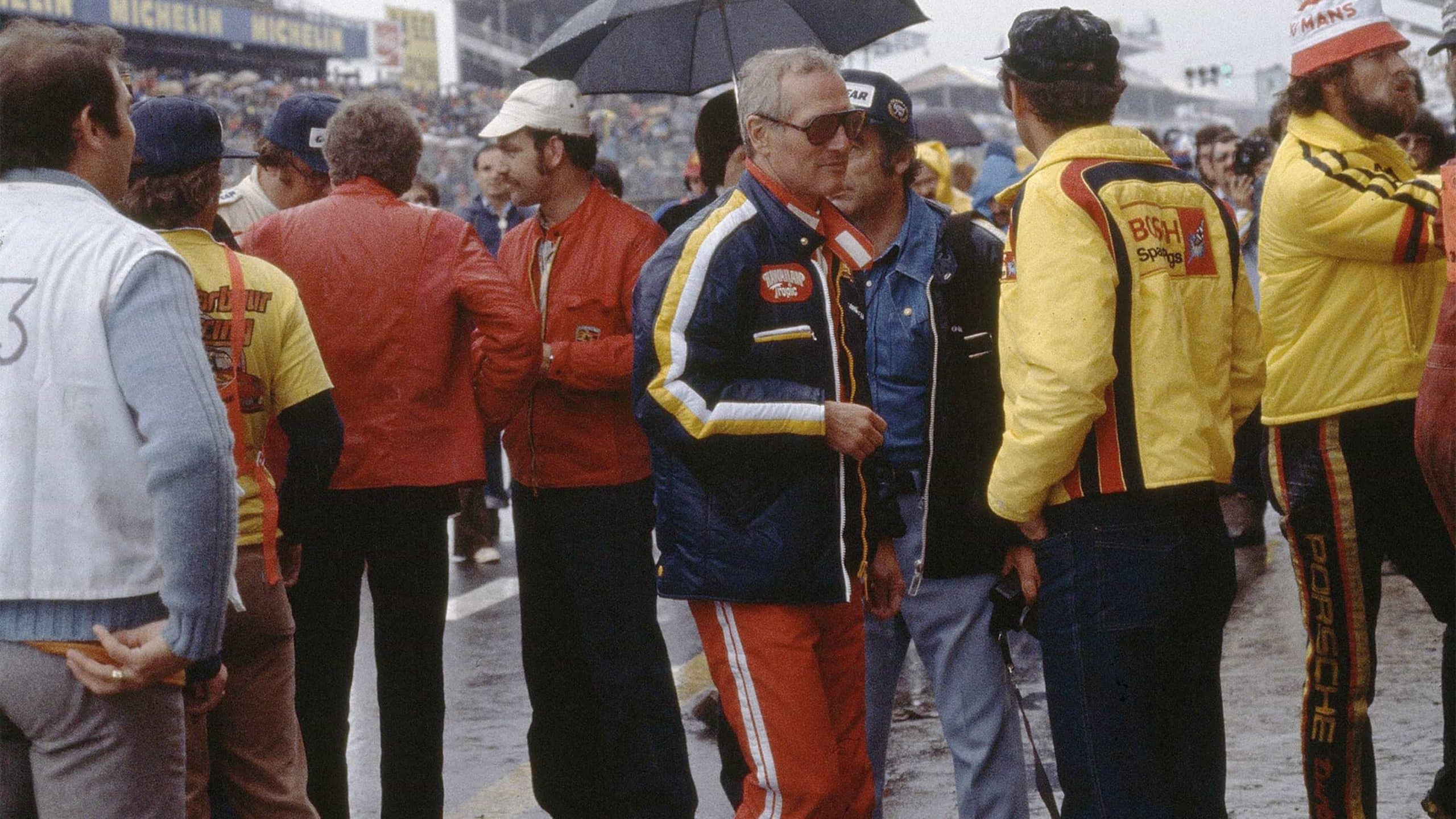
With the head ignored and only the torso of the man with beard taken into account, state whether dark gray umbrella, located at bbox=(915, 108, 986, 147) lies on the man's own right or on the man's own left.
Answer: on the man's own left

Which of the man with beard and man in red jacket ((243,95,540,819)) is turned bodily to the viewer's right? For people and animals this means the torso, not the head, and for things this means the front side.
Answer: the man with beard

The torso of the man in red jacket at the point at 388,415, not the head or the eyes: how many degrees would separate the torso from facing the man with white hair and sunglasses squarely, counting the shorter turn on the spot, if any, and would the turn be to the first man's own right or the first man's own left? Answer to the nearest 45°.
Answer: approximately 135° to the first man's own right

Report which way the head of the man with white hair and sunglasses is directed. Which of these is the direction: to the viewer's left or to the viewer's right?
to the viewer's right

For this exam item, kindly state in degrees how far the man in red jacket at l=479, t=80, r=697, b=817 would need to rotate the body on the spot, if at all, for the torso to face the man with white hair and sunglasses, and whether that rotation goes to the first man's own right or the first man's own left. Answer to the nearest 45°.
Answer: approximately 45° to the first man's own left

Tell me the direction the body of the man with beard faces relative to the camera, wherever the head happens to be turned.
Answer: to the viewer's right

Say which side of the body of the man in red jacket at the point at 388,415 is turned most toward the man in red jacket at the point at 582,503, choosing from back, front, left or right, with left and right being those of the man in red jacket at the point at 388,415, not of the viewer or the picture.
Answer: right

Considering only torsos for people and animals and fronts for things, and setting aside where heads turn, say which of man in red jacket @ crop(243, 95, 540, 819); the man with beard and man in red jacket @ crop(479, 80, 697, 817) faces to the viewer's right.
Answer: the man with beard

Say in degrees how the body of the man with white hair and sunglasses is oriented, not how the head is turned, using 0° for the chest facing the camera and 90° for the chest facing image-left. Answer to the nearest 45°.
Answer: approximately 315°

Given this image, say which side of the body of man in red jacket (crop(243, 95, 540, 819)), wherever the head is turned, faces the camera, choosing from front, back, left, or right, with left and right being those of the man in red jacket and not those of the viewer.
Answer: back

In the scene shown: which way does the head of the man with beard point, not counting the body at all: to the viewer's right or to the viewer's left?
to the viewer's right

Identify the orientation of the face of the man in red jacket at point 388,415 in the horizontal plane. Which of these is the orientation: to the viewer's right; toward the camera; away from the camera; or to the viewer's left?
away from the camera
